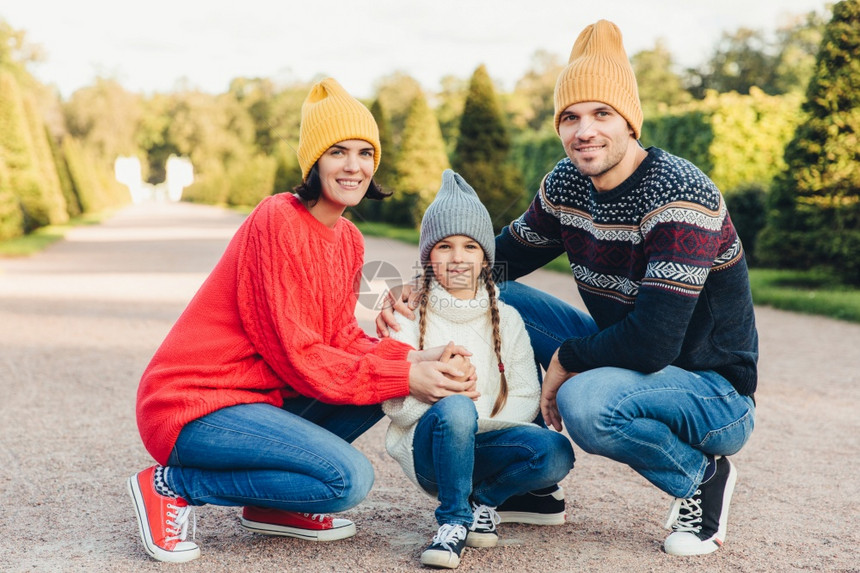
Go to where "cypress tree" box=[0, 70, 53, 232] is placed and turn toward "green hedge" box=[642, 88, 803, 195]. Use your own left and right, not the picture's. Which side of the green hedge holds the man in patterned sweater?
right

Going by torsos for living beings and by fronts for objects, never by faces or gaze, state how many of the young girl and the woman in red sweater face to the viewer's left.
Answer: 0

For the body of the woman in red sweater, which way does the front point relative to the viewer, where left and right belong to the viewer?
facing the viewer and to the right of the viewer

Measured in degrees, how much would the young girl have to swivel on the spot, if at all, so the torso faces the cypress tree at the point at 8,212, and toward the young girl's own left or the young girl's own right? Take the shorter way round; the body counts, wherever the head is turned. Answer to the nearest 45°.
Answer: approximately 135° to the young girl's own right

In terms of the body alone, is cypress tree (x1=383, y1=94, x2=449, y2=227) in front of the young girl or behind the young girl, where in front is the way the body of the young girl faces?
behind

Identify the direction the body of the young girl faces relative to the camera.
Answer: toward the camera

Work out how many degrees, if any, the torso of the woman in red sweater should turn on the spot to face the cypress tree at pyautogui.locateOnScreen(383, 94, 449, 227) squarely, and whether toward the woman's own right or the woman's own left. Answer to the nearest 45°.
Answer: approximately 135° to the woman's own left

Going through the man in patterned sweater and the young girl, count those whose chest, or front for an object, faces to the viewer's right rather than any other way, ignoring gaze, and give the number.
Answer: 0

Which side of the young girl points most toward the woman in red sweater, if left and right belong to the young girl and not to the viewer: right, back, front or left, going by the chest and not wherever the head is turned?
right

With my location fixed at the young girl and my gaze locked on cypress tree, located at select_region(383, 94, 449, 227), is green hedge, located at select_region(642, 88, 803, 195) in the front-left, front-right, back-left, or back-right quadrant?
front-right

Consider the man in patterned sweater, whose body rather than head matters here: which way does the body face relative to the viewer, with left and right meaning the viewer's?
facing the viewer and to the left of the viewer

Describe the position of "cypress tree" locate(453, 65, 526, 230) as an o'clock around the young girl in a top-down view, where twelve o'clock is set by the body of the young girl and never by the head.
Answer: The cypress tree is roughly at 6 o'clock from the young girl.

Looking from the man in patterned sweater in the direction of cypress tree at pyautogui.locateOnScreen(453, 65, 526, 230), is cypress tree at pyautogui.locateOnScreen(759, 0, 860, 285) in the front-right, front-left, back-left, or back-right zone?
front-right
